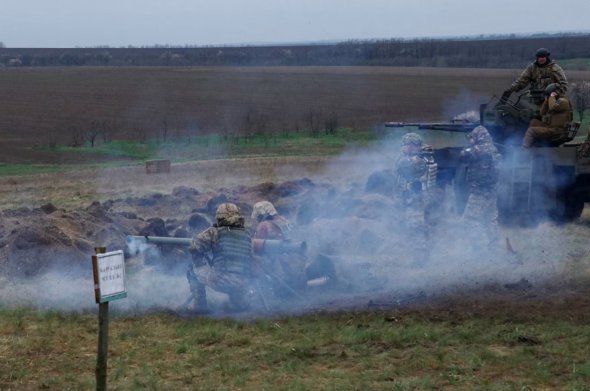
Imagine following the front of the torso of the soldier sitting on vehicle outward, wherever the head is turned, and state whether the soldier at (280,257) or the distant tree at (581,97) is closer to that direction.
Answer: the soldier

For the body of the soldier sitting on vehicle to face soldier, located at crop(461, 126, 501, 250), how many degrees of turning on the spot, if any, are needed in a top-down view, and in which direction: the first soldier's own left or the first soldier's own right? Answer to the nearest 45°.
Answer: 0° — they already face them

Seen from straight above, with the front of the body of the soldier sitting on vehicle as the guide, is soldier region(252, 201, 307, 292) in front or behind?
in front

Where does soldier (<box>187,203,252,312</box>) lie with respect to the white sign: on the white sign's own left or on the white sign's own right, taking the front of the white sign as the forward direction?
on the white sign's own left

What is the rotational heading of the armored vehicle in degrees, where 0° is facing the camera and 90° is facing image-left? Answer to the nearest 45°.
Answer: approximately 90°

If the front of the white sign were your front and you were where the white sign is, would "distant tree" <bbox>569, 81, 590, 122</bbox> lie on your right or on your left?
on your left

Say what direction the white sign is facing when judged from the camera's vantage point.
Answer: facing the viewer and to the right of the viewer

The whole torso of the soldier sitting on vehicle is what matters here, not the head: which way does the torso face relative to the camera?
toward the camera

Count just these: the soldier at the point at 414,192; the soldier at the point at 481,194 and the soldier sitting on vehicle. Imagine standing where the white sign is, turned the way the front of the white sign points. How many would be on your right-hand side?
0

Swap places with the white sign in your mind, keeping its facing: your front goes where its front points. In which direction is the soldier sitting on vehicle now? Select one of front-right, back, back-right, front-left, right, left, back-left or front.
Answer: left

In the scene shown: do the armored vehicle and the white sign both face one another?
no

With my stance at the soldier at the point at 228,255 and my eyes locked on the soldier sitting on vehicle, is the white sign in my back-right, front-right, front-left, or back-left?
back-right

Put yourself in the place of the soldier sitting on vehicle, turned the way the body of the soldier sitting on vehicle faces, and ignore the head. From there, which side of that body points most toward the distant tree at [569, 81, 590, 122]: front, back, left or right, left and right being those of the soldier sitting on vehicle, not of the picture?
back

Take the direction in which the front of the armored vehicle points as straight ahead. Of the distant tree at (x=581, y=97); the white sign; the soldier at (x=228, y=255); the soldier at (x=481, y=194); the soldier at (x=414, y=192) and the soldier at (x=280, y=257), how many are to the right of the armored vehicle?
1

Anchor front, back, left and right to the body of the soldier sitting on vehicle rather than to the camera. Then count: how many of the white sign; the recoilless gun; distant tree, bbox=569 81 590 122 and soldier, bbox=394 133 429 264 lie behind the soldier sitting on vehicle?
1
